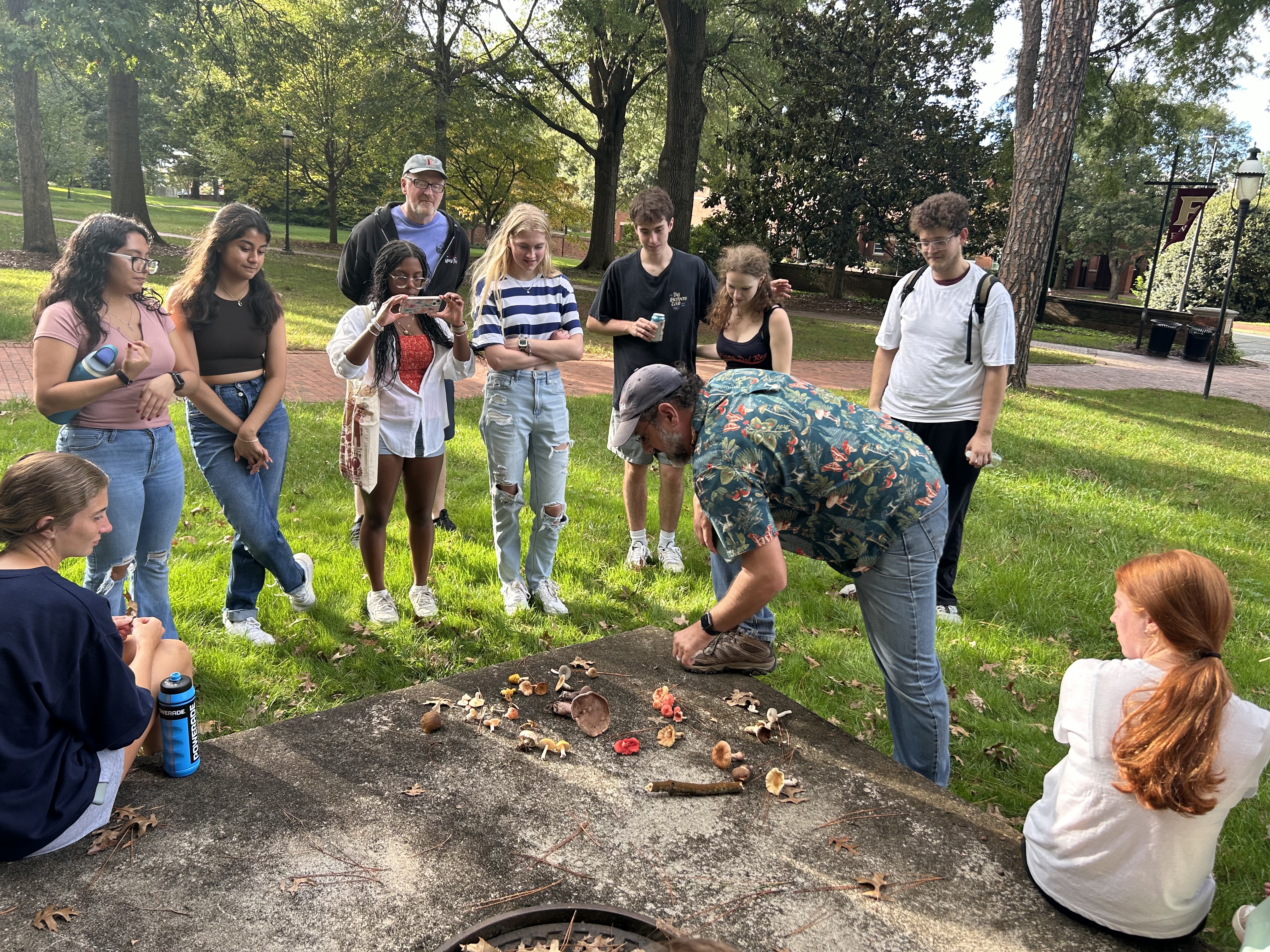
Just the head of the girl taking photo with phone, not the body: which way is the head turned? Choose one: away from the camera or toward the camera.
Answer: toward the camera

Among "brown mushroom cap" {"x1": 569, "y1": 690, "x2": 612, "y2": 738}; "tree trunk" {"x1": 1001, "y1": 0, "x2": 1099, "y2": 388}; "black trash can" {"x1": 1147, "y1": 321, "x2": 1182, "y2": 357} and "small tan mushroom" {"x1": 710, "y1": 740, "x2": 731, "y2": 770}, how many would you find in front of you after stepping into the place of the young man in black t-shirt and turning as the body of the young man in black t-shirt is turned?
2

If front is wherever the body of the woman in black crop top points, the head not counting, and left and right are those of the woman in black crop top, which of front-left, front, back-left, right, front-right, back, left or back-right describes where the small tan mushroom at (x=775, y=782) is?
front-left

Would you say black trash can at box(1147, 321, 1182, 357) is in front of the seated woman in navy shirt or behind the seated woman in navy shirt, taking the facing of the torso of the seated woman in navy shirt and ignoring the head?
in front

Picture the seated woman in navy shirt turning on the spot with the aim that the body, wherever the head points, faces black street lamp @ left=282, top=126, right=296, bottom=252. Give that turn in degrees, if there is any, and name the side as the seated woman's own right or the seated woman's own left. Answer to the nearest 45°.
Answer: approximately 45° to the seated woman's own left

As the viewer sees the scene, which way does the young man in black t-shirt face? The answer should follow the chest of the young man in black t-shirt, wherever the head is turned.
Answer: toward the camera

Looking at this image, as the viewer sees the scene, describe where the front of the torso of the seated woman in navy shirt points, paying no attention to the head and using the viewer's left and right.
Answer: facing away from the viewer and to the right of the viewer

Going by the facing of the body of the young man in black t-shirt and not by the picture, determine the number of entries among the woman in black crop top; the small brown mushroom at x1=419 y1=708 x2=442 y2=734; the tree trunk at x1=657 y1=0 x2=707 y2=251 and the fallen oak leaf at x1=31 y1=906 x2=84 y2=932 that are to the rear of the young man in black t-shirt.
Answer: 1

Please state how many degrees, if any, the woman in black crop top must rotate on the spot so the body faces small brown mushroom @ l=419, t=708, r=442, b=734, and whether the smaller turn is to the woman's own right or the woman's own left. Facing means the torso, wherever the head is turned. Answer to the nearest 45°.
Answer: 0° — they already face it

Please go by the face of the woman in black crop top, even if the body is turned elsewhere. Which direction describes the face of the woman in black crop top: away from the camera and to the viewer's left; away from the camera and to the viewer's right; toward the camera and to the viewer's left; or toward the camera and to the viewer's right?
toward the camera and to the viewer's right

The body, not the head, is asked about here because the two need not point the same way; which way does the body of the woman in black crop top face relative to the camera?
toward the camera

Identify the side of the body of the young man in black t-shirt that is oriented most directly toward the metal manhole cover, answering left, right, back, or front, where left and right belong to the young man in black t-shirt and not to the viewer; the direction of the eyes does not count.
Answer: front

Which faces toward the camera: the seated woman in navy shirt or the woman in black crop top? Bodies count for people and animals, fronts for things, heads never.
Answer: the woman in black crop top

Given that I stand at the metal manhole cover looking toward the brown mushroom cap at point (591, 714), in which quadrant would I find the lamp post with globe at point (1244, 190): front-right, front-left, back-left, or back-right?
front-right
